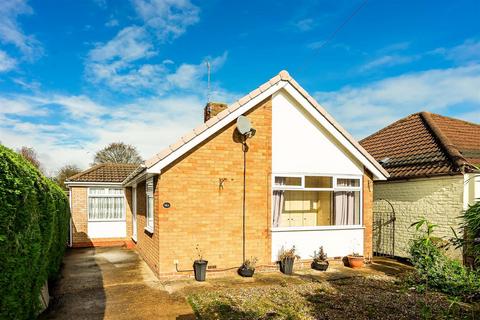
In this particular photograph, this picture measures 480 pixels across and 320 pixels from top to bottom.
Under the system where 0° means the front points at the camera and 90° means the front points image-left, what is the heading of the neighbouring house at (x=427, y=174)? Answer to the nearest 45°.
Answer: approximately 315°

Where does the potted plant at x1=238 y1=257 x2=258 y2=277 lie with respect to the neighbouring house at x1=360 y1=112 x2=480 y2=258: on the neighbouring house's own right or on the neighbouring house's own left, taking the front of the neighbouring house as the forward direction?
on the neighbouring house's own right

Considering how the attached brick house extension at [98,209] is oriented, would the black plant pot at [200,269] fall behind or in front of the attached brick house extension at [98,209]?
in front

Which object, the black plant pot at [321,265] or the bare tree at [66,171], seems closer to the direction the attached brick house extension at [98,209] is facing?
the black plant pot

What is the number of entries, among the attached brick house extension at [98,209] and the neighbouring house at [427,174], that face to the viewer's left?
0

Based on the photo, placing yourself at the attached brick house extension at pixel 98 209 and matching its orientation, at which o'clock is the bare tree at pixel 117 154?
The bare tree is roughly at 6 o'clock from the attached brick house extension.

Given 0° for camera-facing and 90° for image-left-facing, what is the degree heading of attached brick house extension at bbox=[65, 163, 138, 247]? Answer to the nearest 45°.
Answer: approximately 0°

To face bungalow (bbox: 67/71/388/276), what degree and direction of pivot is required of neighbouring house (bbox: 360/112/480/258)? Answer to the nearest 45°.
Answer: approximately 90° to its right
